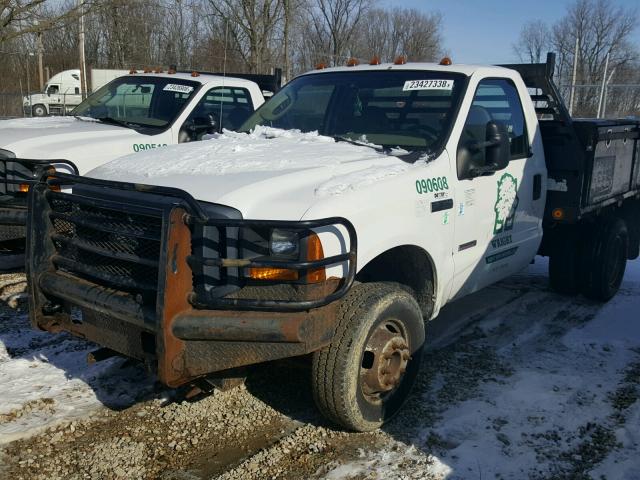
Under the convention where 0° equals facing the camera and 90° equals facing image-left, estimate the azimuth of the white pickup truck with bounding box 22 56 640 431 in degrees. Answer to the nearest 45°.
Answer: approximately 45°

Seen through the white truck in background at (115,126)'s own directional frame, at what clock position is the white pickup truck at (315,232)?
The white pickup truck is roughly at 10 o'clock from the white truck in background.

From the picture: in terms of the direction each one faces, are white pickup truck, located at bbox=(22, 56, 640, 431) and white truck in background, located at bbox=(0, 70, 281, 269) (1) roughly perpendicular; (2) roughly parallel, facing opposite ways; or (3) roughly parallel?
roughly parallel

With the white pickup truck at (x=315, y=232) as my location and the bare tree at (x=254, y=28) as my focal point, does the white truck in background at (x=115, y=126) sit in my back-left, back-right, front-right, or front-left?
front-left

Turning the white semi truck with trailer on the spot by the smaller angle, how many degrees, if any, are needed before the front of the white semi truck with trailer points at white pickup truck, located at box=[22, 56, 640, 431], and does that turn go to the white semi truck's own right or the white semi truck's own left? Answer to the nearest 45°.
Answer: approximately 90° to the white semi truck's own left

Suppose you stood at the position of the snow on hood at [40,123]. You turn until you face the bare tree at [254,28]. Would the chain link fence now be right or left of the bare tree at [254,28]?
right

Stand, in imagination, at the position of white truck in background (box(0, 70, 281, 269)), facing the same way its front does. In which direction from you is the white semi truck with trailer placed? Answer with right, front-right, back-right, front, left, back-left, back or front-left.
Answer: back-right

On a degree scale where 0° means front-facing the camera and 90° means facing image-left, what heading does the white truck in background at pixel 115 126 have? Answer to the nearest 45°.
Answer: approximately 45°

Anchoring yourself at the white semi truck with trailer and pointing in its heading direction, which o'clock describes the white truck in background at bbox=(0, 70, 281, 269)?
The white truck in background is roughly at 9 o'clock from the white semi truck with trailer.

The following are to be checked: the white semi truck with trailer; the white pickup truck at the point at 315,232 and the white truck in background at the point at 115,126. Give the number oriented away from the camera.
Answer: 0

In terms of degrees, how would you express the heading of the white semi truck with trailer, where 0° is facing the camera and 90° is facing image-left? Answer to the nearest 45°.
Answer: approximately 90°

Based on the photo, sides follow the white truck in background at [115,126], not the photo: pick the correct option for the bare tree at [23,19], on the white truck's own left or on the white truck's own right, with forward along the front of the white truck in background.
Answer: on the white truck's own right

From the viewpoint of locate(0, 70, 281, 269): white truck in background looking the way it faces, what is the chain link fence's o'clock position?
The chain link fence is roughly at 6 o'clock from the white truck in background.
